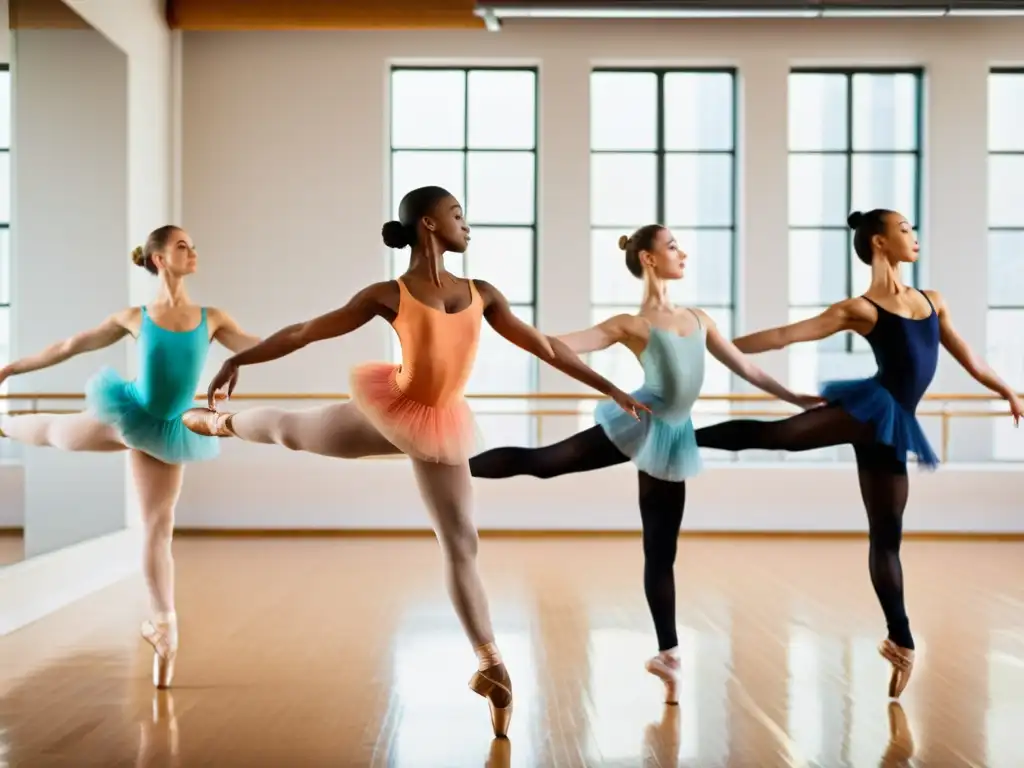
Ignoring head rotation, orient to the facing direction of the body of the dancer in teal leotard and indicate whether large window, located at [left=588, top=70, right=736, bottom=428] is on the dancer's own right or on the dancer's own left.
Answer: on the dancer's own left

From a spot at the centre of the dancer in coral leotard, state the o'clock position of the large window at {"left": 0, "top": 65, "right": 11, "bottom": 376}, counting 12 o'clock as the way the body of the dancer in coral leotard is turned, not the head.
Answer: The large window is roughly at 6 o'clock from the dancer in coral leotard.

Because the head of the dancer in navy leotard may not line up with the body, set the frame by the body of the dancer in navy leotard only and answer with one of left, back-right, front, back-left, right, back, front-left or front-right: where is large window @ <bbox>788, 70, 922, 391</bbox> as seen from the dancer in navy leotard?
back-left

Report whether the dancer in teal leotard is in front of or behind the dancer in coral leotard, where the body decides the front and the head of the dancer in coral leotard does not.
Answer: behind

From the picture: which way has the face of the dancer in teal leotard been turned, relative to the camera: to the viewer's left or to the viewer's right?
to the viewer's right

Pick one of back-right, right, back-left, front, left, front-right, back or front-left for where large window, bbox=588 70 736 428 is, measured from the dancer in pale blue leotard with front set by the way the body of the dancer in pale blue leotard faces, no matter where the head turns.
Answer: back-left

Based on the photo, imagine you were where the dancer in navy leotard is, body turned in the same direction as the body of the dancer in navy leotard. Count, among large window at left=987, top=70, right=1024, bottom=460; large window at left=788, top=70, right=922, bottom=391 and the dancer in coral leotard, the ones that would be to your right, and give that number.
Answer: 1

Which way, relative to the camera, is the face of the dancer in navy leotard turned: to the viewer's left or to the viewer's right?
to the viewer's right

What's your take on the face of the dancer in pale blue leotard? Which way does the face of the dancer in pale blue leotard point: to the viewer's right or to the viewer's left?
to the viewer's right

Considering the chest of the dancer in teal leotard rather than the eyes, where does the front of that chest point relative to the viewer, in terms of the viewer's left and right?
facing the viewer and to the right of the viewer
